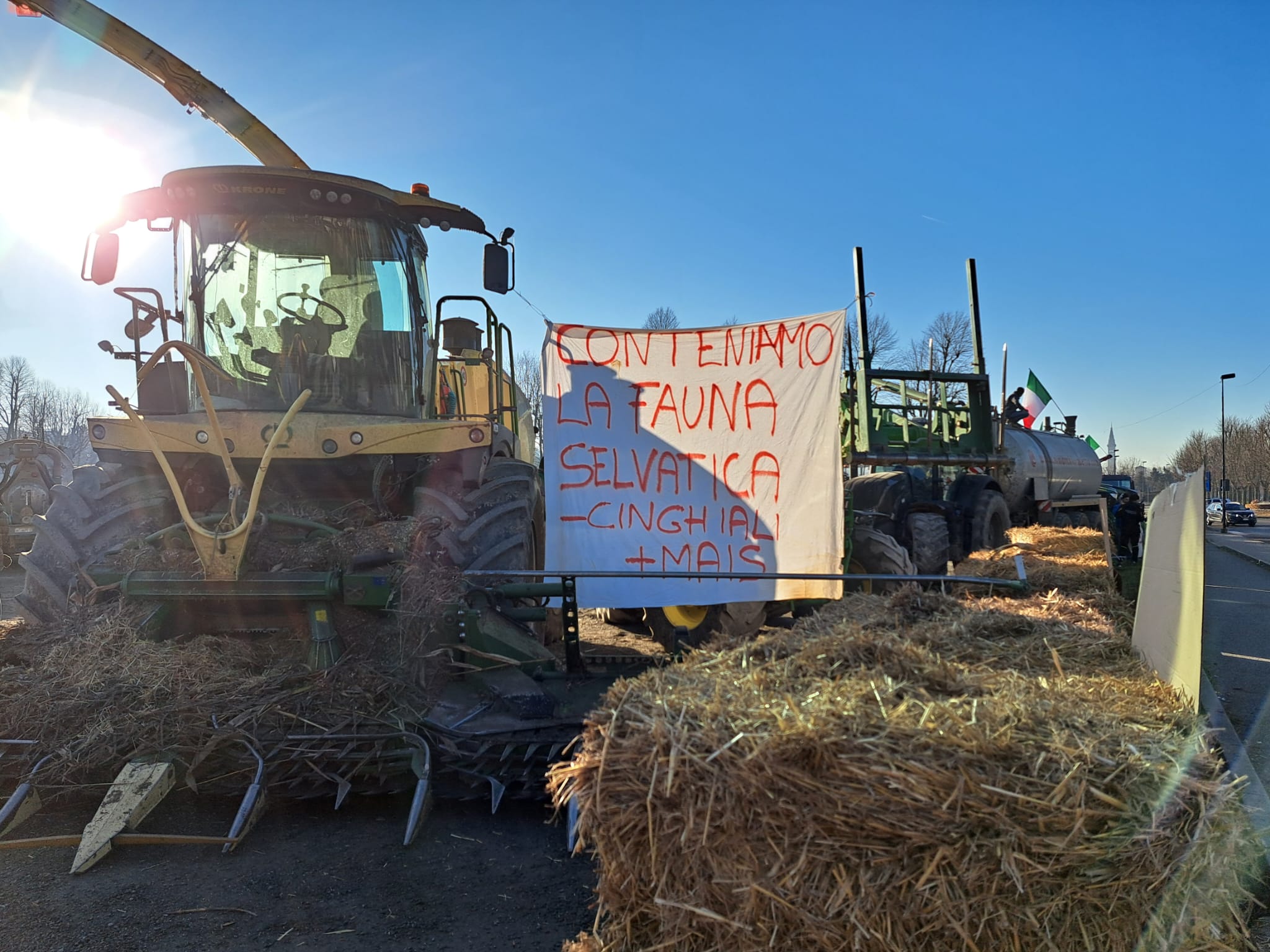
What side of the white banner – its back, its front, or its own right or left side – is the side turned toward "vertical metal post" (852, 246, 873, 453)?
left

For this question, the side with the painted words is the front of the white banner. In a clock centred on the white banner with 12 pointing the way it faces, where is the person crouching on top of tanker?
The person crouching on top of tanker is roughly at 7 o'clock from the white banner.

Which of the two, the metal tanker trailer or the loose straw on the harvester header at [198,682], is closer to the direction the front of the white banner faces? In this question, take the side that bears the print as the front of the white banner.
the loose straw on the harvester header

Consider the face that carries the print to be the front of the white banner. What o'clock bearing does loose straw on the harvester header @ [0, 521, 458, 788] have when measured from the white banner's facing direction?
The loose straw on the harvester header is roughly at 2 o'clock from the white banner.

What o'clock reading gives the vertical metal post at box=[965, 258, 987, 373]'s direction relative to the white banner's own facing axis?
The vertical metal post is roughly at 7 o'clock from the white banner.

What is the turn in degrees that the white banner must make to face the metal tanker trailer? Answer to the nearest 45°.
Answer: approximately 135° to its left

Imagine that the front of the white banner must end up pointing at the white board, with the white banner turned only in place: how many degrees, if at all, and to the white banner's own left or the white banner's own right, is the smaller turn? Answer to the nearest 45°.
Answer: approximately 45° to the white banner's own left

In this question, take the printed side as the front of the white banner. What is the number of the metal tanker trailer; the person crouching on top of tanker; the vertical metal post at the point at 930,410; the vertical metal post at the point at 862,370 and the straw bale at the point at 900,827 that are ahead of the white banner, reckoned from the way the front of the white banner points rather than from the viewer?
1

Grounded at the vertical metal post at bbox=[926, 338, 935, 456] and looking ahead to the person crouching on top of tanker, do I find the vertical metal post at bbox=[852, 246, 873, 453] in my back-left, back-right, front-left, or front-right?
back-left

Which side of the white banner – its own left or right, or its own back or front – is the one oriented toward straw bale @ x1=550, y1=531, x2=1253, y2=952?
front

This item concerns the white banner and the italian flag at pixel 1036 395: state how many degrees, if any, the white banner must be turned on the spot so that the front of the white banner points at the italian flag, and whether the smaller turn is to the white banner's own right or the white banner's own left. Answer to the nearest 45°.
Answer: approximately 135° to the white banner's own left

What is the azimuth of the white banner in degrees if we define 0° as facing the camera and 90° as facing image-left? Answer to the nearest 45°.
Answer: approximately 0°

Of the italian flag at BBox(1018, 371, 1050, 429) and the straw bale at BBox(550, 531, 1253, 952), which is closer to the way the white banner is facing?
the straw bale
